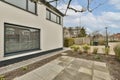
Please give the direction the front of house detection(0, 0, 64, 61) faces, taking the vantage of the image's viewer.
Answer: facing the viewer and to the right of the viewer
